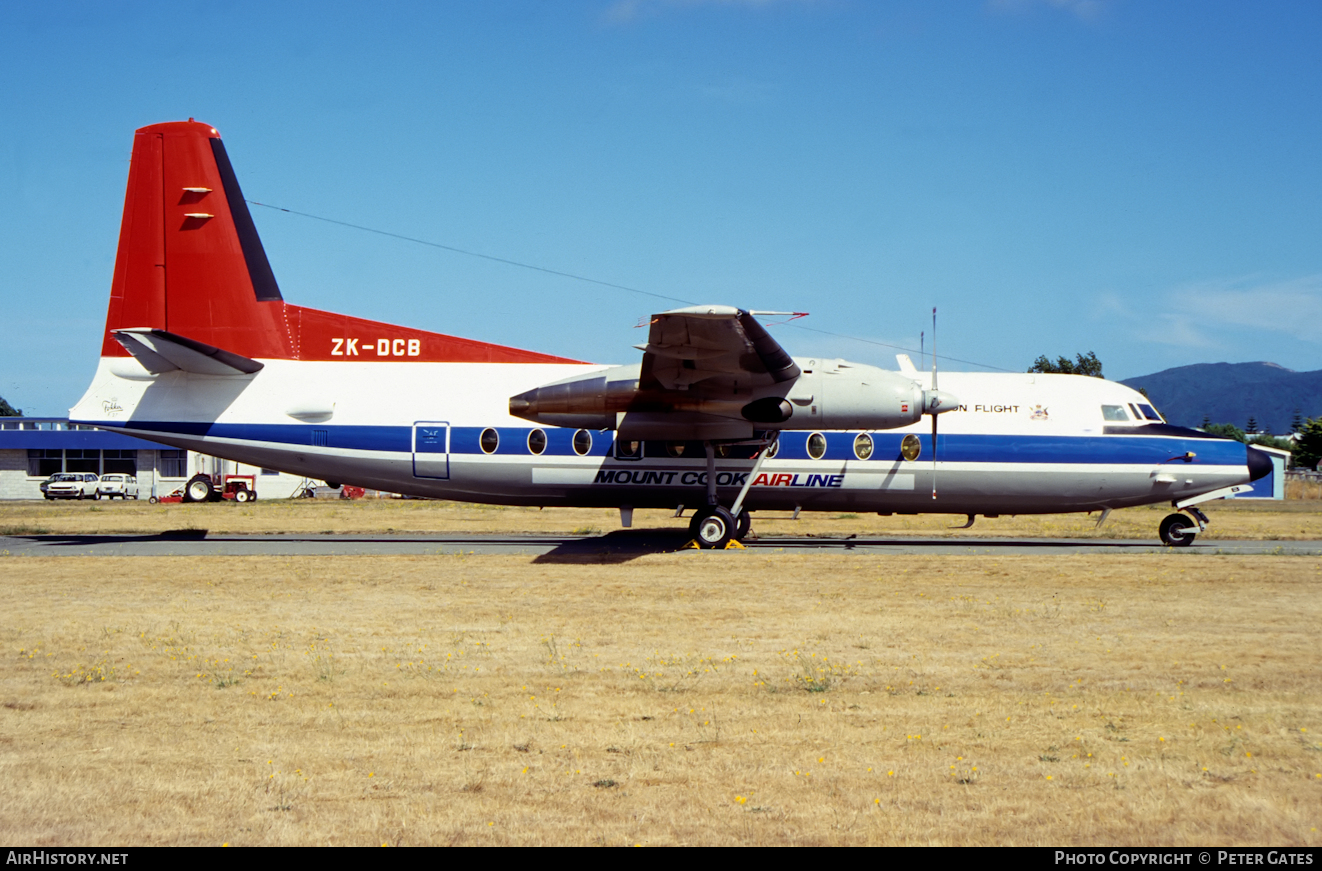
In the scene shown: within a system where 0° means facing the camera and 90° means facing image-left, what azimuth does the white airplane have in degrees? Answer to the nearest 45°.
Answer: approximately 270°

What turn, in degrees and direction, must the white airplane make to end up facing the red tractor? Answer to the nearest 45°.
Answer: approximately 135° to its left
